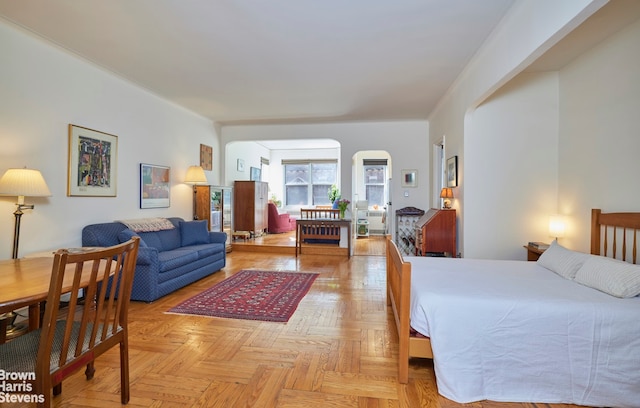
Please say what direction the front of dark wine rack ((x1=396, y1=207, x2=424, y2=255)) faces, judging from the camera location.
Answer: facing the viewer

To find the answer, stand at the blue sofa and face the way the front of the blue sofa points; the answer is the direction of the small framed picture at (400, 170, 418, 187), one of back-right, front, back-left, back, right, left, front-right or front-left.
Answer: front-left

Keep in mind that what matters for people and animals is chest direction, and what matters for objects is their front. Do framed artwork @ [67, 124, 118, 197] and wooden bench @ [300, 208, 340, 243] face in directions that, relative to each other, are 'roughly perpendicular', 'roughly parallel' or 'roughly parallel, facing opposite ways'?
roughly perpendicular

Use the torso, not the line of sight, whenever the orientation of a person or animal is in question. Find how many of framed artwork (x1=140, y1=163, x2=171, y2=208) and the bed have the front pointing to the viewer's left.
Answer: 1

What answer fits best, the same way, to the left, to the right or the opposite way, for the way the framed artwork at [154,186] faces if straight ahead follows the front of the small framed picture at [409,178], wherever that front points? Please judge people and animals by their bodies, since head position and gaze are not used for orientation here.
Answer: to the left

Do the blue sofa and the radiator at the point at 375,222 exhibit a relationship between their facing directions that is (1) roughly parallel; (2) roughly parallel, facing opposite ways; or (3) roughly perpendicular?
roughly perpendicular

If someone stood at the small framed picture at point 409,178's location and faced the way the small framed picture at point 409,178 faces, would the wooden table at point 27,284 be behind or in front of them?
in front

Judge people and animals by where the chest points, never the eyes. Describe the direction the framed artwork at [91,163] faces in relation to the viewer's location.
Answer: facing the viewer and to the right of the viewer

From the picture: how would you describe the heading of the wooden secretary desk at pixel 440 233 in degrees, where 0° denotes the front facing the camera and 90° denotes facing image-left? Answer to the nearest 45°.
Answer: approximately 90°

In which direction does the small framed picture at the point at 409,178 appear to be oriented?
toward the camera

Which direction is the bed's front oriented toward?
to the viewer's left

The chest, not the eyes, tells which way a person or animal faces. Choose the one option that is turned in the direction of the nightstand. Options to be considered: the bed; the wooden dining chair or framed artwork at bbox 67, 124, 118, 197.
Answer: the framed artwork

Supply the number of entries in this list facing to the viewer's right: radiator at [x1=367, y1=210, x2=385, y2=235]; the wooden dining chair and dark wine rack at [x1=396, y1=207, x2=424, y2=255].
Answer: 0

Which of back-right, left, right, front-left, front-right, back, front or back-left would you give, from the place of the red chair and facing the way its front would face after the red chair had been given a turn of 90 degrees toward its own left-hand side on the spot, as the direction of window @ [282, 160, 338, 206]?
front-right

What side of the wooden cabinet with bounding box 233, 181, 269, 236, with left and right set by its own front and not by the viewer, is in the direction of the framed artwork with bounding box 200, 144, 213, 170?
right

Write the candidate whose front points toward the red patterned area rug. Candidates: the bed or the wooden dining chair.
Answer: the bed

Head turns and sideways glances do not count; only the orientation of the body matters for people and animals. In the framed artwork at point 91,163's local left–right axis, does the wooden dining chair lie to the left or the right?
on its right

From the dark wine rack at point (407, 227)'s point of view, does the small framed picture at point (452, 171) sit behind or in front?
in front

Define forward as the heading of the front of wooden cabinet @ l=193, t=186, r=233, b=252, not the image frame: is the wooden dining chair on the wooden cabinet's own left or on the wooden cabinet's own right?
on the wooden cabinet's own right
